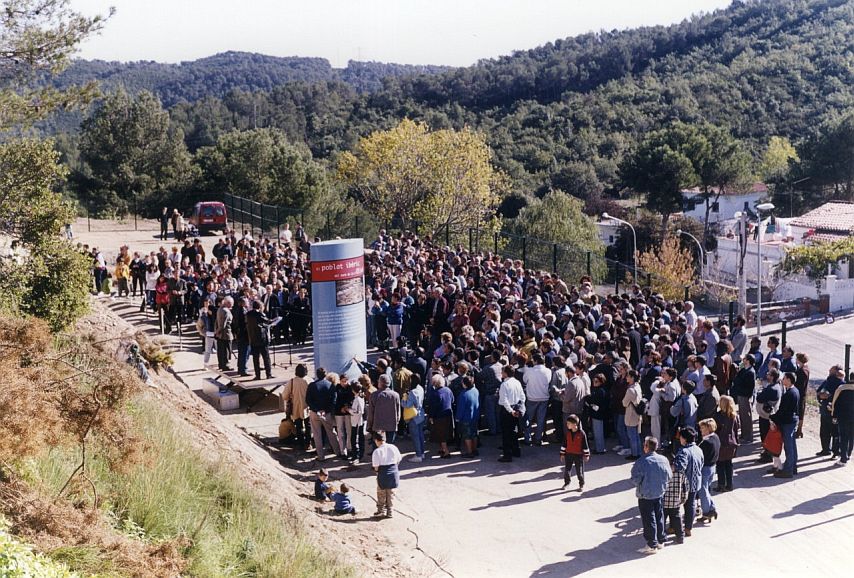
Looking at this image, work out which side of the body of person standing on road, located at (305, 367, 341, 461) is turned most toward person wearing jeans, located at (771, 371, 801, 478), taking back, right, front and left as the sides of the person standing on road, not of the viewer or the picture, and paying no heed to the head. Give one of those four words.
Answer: right

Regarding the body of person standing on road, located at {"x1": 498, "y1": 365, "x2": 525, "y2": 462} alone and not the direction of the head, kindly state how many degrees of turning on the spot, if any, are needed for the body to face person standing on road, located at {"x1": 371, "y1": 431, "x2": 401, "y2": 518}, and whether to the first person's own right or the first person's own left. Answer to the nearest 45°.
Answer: approximately 90° to the first person's own left

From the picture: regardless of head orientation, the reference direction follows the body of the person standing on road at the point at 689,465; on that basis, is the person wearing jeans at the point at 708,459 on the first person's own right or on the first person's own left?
on the first person's own right

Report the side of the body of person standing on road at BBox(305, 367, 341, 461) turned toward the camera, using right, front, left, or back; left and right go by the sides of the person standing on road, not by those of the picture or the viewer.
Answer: back

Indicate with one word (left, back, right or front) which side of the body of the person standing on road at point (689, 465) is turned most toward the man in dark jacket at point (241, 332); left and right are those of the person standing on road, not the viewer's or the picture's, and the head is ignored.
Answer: front

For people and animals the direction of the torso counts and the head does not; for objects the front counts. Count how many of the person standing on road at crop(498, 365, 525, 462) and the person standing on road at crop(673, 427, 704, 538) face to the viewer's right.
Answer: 0

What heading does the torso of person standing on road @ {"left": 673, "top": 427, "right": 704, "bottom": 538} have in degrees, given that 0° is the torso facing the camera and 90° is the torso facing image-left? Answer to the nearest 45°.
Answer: approximately 135°

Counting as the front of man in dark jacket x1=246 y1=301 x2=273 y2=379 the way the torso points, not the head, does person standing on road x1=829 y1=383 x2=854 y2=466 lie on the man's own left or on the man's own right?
on the man's own right

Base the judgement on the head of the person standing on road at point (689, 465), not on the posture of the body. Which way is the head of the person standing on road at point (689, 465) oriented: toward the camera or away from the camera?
away from the camera

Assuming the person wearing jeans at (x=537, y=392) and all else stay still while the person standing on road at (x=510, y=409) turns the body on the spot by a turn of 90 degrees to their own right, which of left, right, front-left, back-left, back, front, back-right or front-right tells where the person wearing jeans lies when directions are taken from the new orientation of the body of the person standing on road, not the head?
front

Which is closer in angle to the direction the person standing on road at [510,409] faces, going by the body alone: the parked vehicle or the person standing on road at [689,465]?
the parked vehicle

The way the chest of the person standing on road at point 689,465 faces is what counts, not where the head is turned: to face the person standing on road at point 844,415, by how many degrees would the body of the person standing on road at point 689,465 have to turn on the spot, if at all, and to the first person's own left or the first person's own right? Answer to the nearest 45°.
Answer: approximately 90° to the first person's own right

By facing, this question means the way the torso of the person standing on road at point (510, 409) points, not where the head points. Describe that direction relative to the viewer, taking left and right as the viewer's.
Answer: facing away from the viewer and to the left of the viewer
